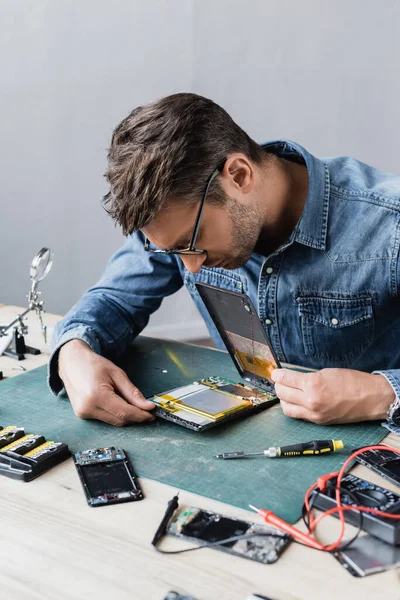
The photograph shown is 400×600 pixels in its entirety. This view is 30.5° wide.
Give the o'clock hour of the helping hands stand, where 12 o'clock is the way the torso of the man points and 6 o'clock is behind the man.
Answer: The helping hands stand is roughly at 2 o'clock from the man.

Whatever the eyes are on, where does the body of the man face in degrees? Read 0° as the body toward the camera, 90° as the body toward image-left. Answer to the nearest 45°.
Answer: approximately 45°

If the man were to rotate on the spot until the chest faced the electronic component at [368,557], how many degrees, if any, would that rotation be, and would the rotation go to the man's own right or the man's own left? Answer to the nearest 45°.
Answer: approximately 45° to the man's own left

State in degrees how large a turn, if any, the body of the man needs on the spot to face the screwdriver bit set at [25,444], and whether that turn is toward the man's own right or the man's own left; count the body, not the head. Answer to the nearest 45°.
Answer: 0° — they already face it
